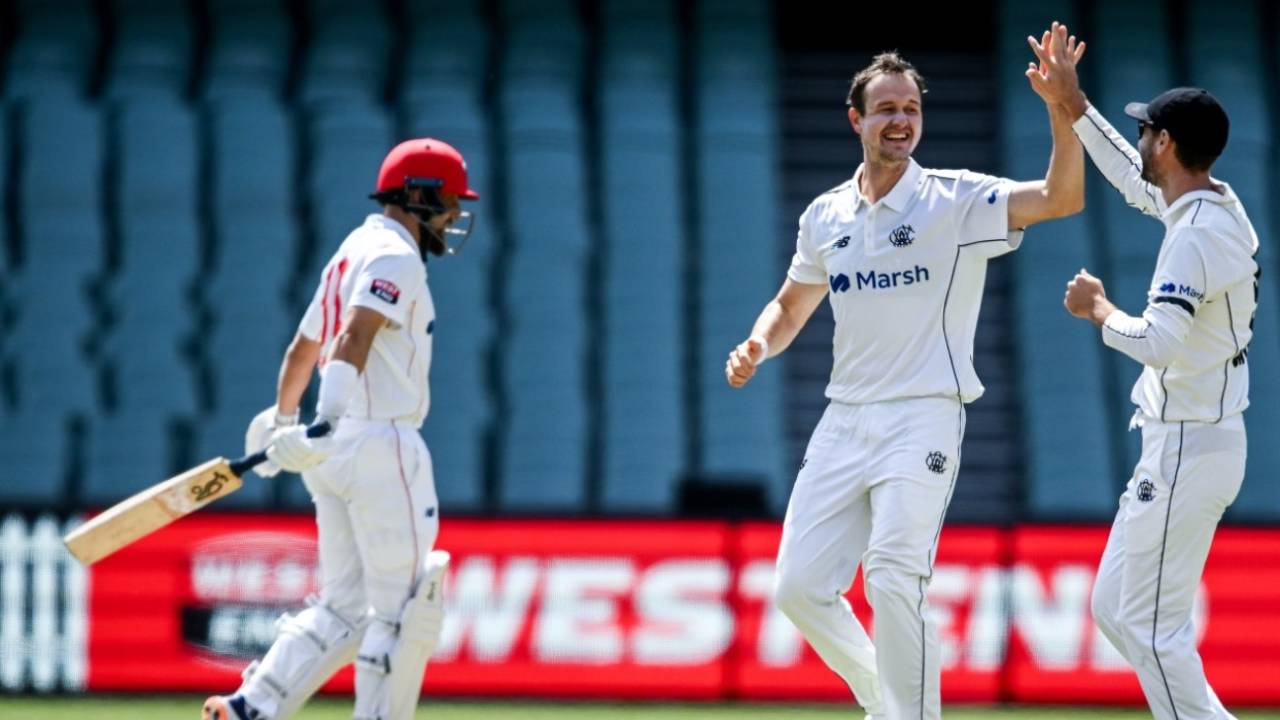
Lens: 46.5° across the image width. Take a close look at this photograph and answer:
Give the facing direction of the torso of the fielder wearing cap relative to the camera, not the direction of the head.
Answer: to the viewer's left

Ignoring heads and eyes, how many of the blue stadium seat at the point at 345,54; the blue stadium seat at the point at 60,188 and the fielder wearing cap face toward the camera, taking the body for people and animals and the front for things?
2

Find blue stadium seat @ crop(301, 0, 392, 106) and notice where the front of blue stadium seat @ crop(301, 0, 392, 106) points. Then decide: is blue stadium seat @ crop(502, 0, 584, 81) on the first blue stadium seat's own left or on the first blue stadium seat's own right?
on the first blue stadium seat's own left

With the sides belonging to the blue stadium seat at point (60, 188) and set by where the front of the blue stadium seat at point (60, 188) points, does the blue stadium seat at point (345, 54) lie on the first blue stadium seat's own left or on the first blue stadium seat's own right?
on the first blue stadium seat's own left
